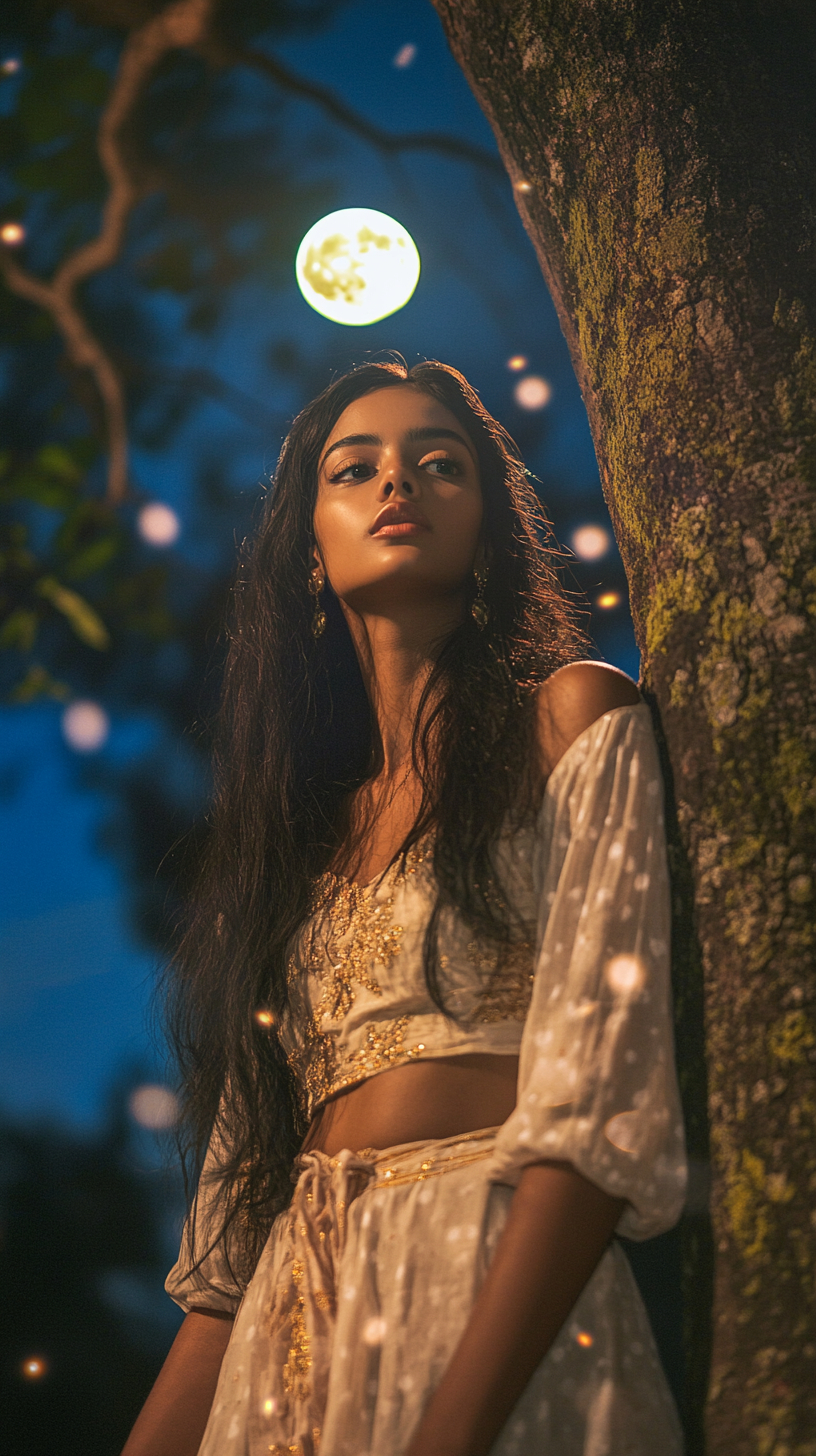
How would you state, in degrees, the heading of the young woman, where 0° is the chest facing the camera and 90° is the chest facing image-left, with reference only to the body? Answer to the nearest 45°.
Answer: approximately 45°

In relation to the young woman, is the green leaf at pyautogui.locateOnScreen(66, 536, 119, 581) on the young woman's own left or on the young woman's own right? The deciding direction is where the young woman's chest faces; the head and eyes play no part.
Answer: on the young woman's own right

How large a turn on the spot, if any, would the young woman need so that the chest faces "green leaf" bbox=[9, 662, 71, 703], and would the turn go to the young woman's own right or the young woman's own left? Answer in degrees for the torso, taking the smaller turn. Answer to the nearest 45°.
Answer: approximately 90° to the young woman's own right

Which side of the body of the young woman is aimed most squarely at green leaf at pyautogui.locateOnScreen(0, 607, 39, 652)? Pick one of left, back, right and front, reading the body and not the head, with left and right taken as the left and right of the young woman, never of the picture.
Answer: right
